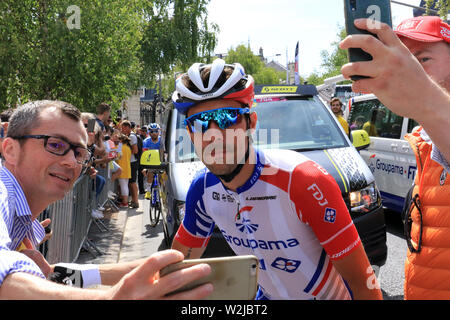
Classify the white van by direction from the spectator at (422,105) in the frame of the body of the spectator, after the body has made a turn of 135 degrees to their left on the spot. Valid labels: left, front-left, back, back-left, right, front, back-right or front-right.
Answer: left

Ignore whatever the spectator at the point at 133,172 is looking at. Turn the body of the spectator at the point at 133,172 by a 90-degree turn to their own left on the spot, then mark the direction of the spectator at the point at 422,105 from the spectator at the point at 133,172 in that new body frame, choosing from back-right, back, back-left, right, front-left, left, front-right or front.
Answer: front

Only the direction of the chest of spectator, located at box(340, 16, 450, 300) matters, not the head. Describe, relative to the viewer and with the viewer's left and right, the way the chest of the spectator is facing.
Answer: facing the viewer and to the left of the viewer

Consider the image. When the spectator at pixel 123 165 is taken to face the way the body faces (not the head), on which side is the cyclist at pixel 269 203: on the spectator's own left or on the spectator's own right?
on the spectator's own left

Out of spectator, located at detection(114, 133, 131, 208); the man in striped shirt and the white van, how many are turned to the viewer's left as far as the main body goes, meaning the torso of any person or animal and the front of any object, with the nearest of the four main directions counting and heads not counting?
1

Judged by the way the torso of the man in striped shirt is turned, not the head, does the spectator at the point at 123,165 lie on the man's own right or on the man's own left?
on the man's own left

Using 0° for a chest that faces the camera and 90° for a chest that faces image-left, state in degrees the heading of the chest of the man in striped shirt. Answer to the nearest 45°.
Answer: approximately 315°

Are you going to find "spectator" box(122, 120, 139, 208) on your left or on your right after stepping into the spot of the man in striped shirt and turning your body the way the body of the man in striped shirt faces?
on your left
